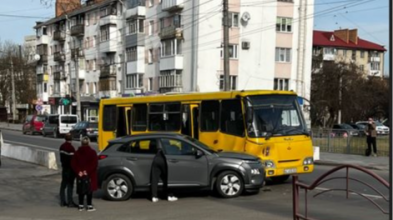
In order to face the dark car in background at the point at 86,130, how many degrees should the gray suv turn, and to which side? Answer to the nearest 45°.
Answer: approximately 90° to its left

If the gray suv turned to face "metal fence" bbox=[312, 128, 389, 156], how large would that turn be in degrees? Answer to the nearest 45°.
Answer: approximately 45° to its left

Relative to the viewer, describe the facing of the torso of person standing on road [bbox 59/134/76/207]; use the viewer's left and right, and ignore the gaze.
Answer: facing away from the viewer

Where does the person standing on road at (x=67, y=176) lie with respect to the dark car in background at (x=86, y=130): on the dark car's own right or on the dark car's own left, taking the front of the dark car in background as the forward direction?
on the dark car's own left

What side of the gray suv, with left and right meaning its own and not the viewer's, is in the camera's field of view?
right

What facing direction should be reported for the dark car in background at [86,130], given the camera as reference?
facing away from the viewer and to the left of the viewer

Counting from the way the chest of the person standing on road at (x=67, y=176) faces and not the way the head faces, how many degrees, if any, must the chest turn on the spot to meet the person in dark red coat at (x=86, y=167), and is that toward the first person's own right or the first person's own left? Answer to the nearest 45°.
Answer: approximately 90° to the first person's own right

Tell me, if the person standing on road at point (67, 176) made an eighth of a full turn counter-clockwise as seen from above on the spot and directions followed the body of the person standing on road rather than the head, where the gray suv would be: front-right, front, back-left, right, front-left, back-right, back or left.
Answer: right

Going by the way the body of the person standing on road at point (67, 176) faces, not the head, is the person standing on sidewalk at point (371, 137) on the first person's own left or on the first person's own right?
on the first person's own right

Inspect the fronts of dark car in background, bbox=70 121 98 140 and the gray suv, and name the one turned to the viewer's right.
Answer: the gray suv
